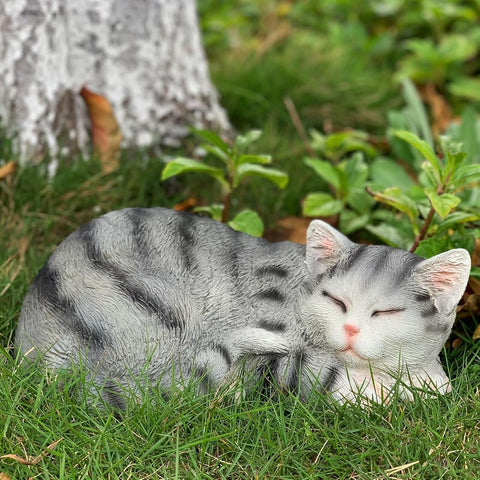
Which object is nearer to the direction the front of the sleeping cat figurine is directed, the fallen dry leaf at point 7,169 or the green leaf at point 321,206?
the green leaf

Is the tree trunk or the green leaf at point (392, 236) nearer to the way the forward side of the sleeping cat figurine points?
the green leaf

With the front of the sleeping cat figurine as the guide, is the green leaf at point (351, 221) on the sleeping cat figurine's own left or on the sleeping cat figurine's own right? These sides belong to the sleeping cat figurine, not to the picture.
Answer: on the sleeping cat figurine's own left

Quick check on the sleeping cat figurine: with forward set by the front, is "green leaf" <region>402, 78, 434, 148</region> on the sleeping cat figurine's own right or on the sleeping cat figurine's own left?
on the sleeping cat figurine's own left

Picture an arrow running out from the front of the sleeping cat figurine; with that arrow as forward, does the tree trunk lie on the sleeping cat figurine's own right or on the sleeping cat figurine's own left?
on the sleeping cat figurine's own left

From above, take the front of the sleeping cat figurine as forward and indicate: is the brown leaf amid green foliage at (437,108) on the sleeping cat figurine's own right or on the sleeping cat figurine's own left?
on the sleeping cat figurine's own left

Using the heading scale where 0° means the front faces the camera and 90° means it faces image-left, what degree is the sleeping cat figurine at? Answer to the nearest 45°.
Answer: approximately 270°

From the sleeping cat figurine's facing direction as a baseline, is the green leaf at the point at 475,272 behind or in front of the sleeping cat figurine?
in front

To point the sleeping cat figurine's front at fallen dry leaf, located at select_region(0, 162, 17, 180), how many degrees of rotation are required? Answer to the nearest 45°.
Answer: approximately 135° to its left

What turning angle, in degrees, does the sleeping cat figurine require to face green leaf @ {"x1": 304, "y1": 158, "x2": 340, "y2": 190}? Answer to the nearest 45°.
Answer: approximately 90° to its left

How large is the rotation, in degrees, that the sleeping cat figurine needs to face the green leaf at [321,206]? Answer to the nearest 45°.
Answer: approximately 90° to its left

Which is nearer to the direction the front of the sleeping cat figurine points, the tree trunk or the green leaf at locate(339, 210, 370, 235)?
the green leaf
